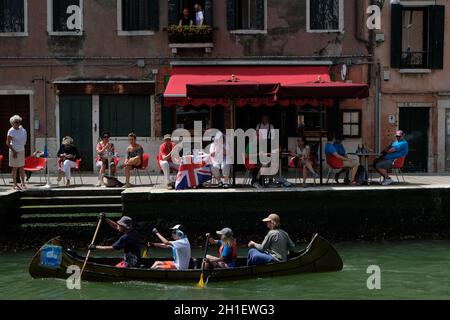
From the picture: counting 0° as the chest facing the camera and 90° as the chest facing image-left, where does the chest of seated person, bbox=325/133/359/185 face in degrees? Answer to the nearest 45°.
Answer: approximately 270°

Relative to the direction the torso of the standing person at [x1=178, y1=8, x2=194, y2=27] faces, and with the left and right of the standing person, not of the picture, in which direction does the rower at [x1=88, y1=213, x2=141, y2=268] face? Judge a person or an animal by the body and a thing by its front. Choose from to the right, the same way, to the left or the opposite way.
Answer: to the right

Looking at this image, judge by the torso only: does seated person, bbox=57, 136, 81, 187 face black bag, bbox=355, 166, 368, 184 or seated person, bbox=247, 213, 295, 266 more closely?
the seated person

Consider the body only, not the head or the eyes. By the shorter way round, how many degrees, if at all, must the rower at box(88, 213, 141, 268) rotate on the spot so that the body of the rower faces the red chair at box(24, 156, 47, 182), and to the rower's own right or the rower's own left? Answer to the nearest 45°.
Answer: approximately 90° to the rower's own right

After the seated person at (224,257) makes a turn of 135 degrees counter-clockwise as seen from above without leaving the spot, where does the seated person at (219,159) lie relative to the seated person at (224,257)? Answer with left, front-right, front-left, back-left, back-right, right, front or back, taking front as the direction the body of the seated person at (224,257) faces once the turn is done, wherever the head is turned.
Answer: back-left

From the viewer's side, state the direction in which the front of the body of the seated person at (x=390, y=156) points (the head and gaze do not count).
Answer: to the viewer's left

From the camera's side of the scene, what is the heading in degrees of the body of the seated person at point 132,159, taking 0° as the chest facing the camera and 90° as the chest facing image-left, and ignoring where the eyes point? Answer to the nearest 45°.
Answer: approximately 45°

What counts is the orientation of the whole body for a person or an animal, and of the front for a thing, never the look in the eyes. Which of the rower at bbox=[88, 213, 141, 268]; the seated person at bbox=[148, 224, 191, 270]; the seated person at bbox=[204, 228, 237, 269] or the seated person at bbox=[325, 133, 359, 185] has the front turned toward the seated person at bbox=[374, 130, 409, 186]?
the seated person at bbox=[325, 133, 359, 185]

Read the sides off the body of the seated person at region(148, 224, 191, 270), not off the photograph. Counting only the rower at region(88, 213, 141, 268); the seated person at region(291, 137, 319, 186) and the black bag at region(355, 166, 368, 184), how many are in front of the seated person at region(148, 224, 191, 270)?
1

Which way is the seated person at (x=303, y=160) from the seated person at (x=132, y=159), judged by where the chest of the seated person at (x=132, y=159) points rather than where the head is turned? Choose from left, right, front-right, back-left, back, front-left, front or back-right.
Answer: back-left

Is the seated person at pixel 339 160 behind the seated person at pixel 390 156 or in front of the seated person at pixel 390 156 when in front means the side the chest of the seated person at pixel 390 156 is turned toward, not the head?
in front

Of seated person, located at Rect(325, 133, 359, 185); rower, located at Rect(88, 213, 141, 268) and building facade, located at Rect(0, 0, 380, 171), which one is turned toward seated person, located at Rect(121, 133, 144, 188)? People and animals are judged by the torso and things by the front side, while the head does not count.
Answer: the building facade

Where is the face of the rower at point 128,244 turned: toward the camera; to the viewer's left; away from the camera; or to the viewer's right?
to the viewer's left

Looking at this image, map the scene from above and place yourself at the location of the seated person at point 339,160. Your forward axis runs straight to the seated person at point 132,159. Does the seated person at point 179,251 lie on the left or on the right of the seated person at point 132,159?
left
